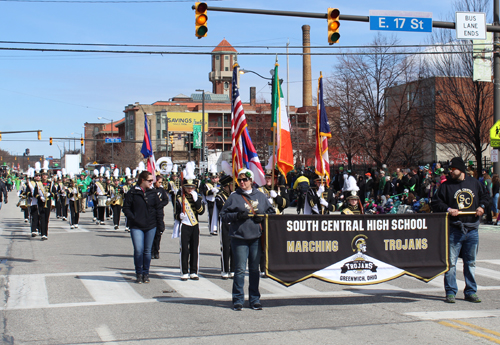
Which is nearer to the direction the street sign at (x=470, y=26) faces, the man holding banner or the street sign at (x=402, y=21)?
the man holding banner

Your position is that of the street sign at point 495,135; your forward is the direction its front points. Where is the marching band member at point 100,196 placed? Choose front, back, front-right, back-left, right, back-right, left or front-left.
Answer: right

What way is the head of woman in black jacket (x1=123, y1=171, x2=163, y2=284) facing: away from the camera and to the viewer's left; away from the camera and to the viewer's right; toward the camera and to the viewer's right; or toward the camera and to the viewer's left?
toward the camera and to the viewer's right

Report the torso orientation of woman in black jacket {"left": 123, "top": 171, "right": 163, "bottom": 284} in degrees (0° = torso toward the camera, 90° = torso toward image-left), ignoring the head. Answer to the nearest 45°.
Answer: approximately 0°

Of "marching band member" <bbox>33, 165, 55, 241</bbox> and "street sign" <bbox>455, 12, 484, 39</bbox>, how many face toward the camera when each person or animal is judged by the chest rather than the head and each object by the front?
2

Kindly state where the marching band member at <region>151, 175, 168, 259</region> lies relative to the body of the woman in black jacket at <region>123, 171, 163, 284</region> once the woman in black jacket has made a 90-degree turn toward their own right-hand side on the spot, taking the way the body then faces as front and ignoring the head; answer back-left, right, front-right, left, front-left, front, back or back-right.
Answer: right

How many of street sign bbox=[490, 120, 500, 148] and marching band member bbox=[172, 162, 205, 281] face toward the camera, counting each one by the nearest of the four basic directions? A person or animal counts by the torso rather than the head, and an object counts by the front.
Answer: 2

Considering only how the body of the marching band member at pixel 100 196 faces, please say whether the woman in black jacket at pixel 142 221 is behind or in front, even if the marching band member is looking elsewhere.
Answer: in front

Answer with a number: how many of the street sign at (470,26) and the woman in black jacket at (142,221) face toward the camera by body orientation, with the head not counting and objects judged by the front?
2
